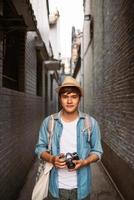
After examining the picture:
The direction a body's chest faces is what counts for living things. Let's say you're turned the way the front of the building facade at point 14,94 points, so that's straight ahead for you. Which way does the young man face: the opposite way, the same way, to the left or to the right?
to the right

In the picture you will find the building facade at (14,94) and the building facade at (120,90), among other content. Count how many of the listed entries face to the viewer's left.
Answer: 1

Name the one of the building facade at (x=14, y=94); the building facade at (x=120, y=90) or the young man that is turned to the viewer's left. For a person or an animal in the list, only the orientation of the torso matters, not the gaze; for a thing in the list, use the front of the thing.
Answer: the building facade at (x=120, y=90)

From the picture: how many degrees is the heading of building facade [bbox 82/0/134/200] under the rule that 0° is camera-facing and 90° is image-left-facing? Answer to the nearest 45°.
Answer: approximately 90°

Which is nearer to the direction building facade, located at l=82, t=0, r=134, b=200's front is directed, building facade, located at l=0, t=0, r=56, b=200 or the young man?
the building facade

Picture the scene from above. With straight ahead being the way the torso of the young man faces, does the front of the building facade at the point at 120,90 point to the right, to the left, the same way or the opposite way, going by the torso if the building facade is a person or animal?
to the right

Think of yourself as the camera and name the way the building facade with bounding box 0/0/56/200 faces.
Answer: facing to the right of the viewer

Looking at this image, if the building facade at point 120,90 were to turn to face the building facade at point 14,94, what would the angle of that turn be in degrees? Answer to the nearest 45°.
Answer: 0° — it already faces it

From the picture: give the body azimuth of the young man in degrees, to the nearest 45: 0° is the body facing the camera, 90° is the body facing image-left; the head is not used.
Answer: approximately 0°

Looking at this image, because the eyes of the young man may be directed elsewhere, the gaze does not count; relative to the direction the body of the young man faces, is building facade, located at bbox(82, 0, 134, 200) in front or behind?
behind
